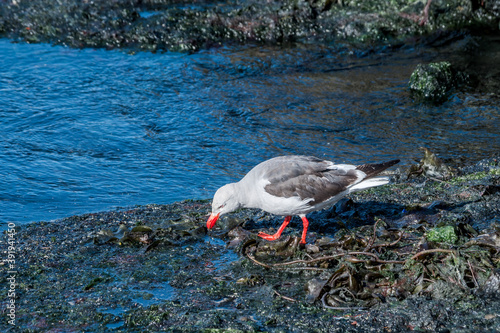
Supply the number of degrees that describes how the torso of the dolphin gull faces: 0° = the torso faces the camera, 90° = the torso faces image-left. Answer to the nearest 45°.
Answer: approximately 90°

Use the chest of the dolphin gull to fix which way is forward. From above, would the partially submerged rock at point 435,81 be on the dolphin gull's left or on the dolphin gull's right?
on the dolphin gull's right

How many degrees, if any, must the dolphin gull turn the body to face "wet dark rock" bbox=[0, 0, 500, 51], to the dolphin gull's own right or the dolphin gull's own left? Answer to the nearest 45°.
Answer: approximately 90° to the dolphin gull's own right

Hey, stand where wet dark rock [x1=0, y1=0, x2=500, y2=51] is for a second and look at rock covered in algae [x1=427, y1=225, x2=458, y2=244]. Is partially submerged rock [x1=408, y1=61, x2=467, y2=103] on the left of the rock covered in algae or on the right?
left

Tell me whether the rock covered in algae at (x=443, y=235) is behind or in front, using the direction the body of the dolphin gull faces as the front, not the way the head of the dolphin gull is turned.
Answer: behind

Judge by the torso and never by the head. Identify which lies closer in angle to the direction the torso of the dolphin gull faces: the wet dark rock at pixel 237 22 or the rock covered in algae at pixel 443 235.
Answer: the wet dark rock
